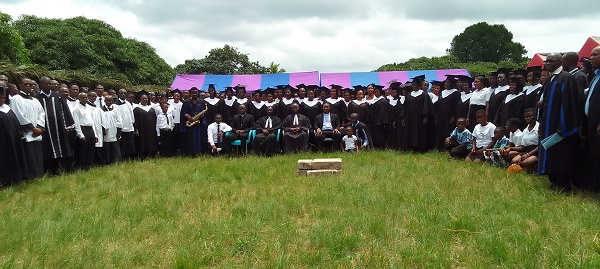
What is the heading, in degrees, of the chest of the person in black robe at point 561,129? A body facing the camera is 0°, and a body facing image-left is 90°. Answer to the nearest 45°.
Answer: approximately 45°

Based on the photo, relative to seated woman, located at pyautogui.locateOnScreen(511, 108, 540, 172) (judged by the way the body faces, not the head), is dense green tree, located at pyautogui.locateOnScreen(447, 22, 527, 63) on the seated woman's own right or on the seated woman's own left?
on the seated woman's own right

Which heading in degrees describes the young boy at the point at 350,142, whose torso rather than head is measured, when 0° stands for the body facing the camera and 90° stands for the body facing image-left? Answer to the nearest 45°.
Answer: approximately 0°

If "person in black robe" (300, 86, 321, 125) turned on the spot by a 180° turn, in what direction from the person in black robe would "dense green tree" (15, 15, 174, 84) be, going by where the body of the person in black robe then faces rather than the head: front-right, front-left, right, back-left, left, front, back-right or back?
front-left

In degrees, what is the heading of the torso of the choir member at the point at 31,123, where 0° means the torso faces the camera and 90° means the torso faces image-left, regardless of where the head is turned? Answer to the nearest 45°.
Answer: approximately 315°
